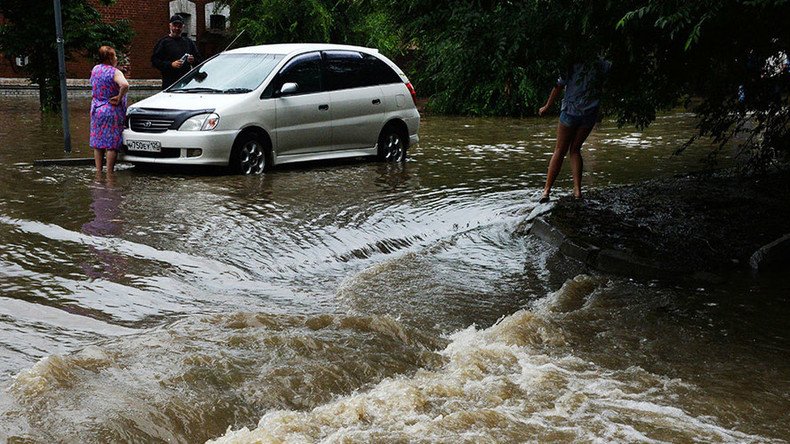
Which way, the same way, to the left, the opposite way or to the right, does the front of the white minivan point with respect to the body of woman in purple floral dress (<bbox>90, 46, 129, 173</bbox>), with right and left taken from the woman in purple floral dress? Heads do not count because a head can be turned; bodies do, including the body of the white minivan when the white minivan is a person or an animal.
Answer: the opposite way

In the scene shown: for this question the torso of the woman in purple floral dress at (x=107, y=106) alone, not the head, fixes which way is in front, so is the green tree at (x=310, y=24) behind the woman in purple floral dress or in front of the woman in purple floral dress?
in front

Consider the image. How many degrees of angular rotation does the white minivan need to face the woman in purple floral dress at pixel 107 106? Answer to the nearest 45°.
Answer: approximately 45° to its right

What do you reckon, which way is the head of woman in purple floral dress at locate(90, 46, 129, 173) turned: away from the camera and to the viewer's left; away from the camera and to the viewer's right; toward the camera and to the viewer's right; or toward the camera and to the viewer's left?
away from the camera and to the viewer's right

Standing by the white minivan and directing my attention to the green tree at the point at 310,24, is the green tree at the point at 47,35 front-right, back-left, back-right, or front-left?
front-left

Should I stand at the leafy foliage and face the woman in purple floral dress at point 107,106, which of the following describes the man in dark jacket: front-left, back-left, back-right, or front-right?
front-right

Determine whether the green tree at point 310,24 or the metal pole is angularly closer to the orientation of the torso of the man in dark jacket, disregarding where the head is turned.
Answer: the metal pole

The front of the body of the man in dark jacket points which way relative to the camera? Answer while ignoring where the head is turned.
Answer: toward the camera

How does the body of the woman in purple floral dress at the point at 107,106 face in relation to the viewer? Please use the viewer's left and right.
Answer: facing away from the viewer and to the right of the viewer

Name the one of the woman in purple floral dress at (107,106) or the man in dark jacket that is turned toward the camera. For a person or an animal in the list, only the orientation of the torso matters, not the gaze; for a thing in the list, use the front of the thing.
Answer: the man in dark jacket

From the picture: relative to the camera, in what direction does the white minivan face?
facing the viewer and to the left of the viewer

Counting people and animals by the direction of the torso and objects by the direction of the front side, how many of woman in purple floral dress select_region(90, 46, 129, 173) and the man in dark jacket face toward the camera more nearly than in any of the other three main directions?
1
